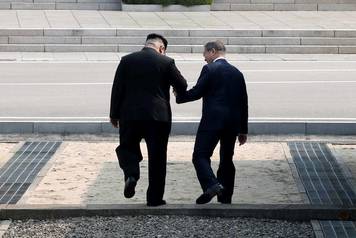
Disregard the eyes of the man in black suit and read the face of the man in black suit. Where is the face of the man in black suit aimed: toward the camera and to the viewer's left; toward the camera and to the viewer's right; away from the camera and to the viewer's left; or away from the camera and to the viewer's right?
away from the camera and to the viewer's right

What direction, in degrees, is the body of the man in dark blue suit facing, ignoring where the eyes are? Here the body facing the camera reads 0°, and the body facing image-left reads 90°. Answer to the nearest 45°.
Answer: approximately 135°

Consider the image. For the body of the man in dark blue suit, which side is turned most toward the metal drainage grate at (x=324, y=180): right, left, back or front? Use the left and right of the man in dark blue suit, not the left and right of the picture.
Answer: right

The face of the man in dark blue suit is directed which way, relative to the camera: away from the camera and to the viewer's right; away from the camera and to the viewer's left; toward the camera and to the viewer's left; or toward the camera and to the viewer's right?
away from the camera and to the viewer's left
